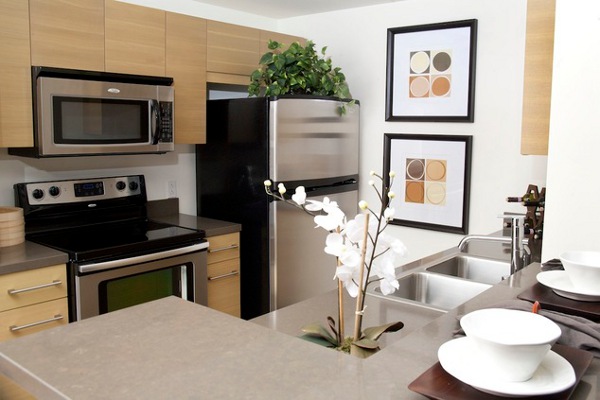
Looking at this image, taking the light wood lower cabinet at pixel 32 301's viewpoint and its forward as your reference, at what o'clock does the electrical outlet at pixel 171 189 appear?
The electrical outlet is roughly at 9 o'clock from the light wood lower cabinet.

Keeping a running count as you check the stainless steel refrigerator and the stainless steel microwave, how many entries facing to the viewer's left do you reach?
0

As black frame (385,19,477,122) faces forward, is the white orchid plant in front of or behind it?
in front

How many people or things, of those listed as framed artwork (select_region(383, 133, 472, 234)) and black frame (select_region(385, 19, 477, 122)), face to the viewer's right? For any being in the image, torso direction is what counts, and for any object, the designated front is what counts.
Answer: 0

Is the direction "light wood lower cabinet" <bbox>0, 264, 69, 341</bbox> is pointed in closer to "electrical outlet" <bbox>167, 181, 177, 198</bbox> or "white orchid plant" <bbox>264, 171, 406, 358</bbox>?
the white orchid plant

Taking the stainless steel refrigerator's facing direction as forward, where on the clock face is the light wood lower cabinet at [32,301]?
The light wood lower cabinet is roughly at 3 o'clock from the stainless steel refrigerator.

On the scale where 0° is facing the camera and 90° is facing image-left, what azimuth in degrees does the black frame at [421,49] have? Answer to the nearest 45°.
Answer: approximately 45°

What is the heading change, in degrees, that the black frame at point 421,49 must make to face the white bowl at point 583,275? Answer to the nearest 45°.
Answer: approximately 45° to its left

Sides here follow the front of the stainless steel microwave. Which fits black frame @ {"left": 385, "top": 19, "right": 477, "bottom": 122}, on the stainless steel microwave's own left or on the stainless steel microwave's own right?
on the stainless steel microwave's own left
